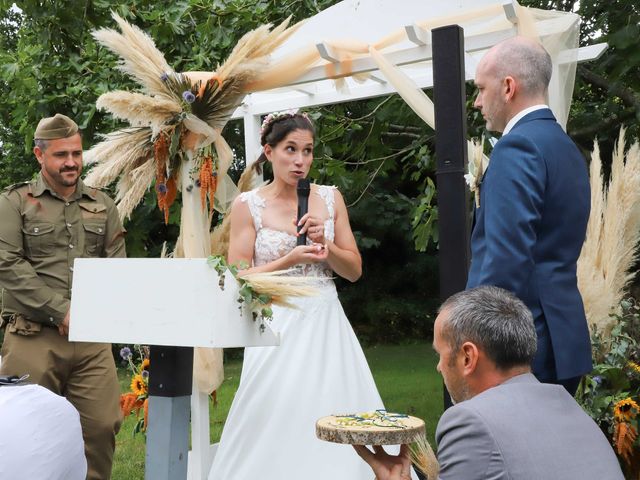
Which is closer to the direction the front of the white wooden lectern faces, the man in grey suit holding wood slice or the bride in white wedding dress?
the man in grey suit holding wood slice

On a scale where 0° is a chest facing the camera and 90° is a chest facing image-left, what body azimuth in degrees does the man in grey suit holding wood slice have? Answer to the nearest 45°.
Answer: approximately 135°

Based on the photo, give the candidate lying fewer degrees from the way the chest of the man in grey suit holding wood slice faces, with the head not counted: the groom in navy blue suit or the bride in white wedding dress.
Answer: the bride in white wedding dress

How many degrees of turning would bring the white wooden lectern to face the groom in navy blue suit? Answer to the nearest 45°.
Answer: approximately 135° to its left

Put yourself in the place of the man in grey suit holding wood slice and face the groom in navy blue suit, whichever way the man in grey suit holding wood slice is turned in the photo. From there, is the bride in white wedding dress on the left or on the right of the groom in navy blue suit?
left
